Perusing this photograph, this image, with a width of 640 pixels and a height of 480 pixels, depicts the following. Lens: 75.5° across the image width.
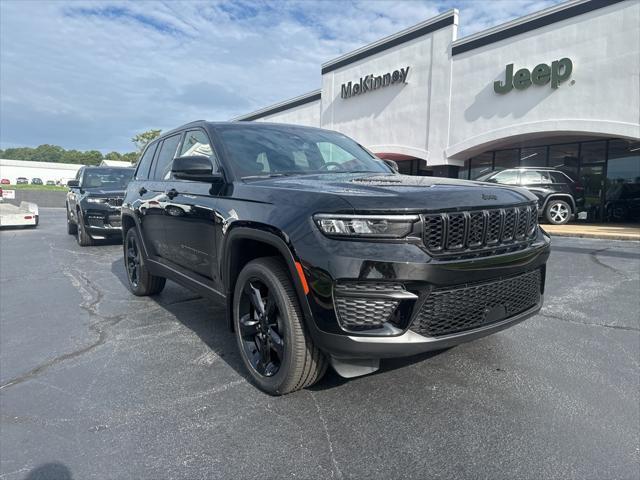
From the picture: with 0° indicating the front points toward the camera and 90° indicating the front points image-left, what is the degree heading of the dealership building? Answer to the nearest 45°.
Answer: approximately 45°

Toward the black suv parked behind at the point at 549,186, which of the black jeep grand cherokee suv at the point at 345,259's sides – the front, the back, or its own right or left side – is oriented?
left

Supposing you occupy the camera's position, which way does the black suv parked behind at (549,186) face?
facing to the left of the viewer

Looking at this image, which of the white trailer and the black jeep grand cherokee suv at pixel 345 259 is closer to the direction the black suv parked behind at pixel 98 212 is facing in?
the black jeep grand cherokee suv

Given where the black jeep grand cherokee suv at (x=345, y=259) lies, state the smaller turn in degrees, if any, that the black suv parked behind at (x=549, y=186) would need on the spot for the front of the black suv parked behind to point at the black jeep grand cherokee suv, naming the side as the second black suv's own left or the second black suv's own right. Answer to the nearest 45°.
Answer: approximately 90° to the second black suv's own left

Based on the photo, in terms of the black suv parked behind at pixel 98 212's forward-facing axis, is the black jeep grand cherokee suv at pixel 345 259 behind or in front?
in front

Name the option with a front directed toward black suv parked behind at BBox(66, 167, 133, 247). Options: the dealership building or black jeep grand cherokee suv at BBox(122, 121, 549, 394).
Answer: the dealership building

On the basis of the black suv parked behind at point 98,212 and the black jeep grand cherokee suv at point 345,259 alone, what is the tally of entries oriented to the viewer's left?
0

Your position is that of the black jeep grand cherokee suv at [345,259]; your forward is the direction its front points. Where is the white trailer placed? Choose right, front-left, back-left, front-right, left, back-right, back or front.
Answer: back
